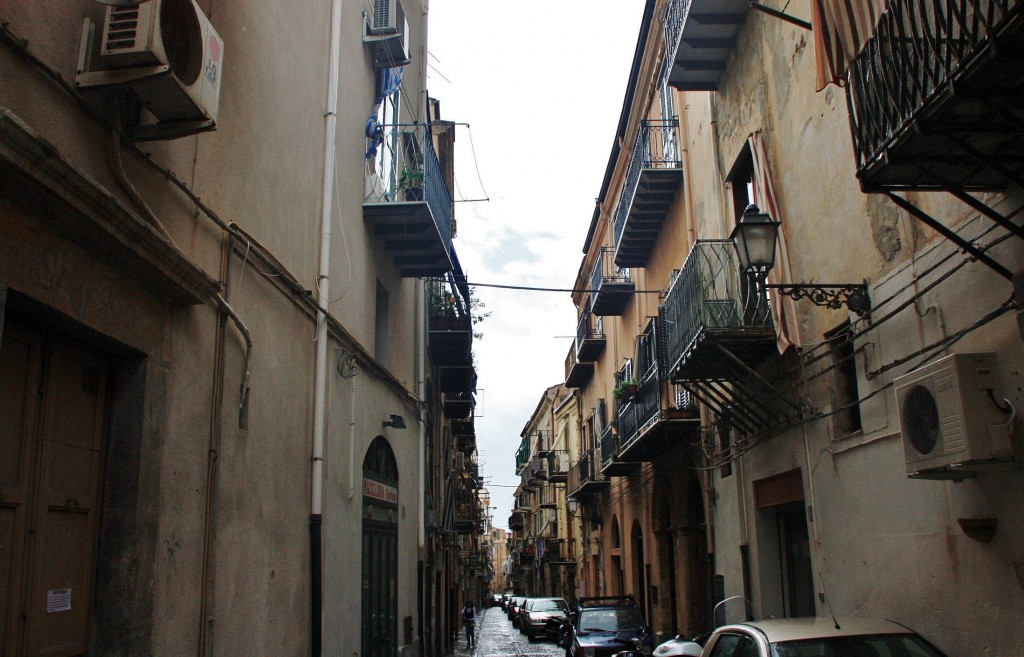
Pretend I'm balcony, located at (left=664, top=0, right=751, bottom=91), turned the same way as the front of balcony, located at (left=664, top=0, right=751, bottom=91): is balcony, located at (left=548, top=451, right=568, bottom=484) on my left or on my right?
on my right

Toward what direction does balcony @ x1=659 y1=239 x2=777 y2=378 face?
to the viewer's left

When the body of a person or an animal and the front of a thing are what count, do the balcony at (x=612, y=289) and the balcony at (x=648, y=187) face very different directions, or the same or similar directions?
same or similar directions

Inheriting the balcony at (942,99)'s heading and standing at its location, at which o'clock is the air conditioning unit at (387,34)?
The air conditioning unit is roughly at 1 o'clock from the balcony.

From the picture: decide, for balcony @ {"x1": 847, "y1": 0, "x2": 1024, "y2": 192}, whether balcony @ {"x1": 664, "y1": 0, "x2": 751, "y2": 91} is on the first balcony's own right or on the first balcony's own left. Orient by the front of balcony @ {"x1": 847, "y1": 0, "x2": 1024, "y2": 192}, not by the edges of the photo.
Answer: on the first balcony's own right

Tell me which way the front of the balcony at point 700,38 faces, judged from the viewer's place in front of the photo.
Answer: facing to the left of the viewer

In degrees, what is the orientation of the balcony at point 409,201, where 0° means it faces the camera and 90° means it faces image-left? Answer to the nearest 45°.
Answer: approximately 270°

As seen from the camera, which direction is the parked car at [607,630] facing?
toward the camera

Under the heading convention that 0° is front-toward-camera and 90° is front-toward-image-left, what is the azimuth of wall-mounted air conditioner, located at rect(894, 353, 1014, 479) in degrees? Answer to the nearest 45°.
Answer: approximately 45°

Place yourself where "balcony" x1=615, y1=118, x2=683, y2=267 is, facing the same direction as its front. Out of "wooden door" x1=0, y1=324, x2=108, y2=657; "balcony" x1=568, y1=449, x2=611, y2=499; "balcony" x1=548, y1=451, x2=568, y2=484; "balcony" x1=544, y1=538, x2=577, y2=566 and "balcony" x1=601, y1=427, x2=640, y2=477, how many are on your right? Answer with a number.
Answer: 4

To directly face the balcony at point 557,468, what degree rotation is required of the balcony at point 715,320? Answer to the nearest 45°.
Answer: approximately 90° to its right

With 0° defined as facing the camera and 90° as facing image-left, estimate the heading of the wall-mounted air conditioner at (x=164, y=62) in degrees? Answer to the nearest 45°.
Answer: approximately 270°

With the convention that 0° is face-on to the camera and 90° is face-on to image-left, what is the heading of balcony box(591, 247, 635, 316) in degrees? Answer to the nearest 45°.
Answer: approximately 90°

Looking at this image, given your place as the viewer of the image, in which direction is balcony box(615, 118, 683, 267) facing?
facing to the left of the viewer
